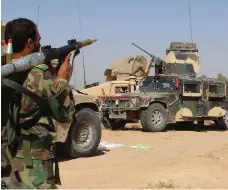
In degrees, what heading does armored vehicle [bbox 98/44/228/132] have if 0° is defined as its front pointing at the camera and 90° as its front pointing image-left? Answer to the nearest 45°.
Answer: approximately 45°

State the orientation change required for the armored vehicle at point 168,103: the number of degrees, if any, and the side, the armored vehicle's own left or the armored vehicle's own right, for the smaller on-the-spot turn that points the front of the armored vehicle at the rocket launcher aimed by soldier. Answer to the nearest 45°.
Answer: approximately 45° to the armored vehicle's own left

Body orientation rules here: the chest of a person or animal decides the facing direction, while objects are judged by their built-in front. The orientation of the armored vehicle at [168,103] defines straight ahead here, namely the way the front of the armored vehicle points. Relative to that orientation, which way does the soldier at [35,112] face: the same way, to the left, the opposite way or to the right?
the opposite way

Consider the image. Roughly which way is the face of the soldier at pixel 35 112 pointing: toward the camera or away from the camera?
away from the camera

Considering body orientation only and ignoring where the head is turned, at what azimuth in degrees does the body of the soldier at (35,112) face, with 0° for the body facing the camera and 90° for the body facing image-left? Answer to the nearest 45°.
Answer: approximately 225°
